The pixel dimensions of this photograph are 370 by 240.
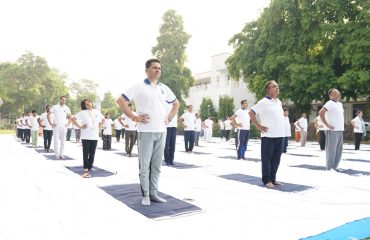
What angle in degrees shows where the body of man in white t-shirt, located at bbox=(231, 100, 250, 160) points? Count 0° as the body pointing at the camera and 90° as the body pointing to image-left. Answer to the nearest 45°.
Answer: approximately 315°

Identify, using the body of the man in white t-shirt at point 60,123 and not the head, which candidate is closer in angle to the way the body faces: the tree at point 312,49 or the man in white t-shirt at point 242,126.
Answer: the man in white t-shirt

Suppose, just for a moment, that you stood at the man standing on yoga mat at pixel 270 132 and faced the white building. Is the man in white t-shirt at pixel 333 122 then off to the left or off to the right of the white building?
right

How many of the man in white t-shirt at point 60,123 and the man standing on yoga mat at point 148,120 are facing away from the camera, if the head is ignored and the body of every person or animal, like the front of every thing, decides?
0

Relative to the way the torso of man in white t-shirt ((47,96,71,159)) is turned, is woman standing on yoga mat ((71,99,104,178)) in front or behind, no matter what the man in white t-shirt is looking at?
in front

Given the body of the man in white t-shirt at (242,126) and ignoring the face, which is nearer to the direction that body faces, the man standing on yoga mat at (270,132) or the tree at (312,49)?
the man standing on yoga mat

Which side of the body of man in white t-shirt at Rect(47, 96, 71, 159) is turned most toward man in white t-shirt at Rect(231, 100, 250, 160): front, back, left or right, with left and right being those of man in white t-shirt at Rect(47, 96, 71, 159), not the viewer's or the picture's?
left

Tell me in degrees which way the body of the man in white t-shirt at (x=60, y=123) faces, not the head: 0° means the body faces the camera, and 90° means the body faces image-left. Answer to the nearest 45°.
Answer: approximately 0°
